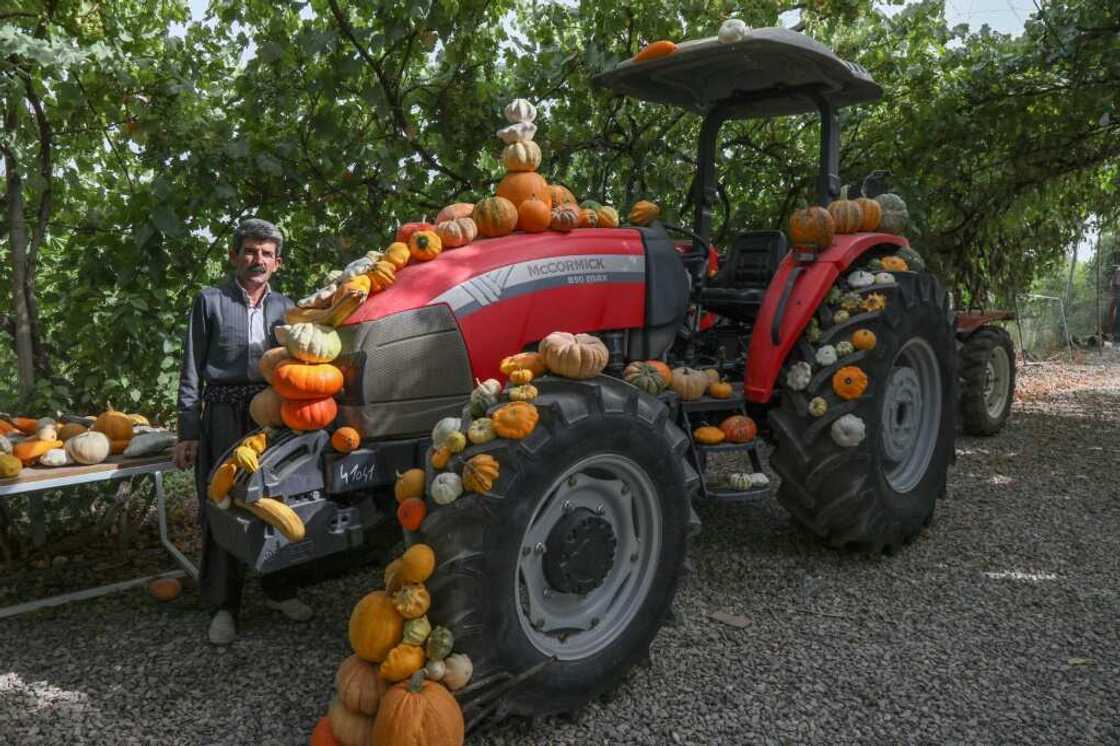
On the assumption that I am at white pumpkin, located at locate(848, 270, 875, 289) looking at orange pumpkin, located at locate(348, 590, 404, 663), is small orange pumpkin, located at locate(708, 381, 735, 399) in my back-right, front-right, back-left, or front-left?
front-right

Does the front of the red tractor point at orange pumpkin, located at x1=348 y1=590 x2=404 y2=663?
yes

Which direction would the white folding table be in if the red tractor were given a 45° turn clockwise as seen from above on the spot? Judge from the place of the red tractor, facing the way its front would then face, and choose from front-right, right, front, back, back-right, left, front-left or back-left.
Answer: front

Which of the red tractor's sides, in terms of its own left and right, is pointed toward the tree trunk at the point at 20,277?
right

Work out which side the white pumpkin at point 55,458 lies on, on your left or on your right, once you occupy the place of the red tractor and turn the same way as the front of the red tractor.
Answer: on your right

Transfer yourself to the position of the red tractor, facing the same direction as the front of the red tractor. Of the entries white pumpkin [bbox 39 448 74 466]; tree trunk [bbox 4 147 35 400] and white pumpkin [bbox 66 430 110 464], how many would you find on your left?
0

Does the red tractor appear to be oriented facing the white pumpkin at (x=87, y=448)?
no

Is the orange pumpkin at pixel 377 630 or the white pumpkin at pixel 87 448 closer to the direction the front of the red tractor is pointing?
the orange pumpkin

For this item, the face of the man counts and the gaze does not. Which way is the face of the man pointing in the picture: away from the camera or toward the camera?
toward the camera

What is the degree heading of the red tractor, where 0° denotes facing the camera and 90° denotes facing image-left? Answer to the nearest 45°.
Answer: approximately 45°
